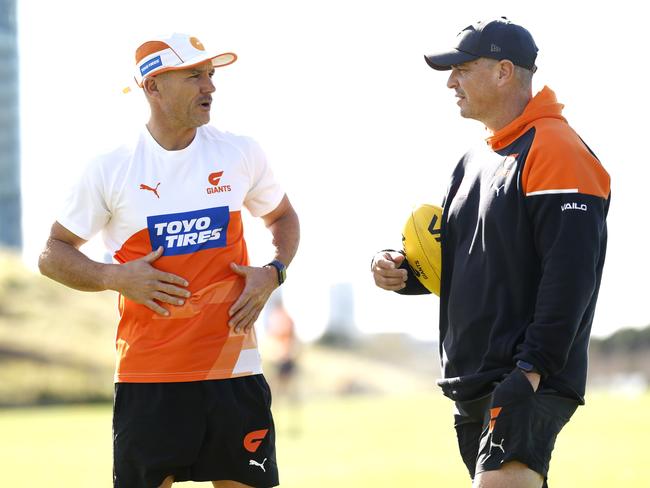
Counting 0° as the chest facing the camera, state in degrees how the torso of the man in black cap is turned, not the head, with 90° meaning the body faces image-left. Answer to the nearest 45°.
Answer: approximately 45°

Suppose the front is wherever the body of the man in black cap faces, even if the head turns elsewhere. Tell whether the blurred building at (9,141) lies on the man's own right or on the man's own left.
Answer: on the man's own right

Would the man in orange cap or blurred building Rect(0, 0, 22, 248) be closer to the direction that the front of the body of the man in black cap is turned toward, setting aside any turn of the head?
the man in orange cap

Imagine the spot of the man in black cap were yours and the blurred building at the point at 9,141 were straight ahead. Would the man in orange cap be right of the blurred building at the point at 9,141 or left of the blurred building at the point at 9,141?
left

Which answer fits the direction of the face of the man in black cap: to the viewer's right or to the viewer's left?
to the viewer's left

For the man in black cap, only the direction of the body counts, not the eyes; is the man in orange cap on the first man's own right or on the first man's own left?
on the first man's own right
